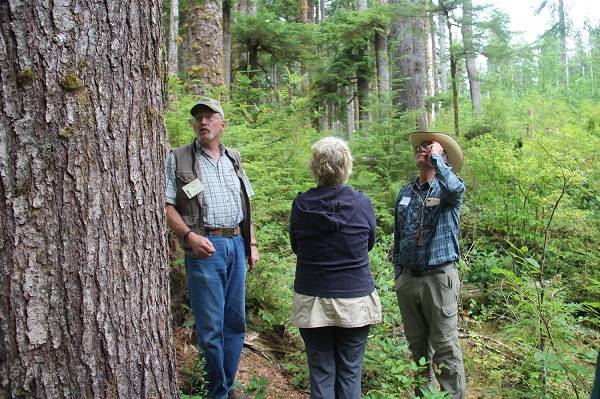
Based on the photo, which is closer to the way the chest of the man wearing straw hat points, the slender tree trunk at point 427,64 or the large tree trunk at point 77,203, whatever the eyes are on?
the large tree trunk

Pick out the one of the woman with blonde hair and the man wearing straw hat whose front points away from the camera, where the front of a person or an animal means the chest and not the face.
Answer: the woman with blonde hair

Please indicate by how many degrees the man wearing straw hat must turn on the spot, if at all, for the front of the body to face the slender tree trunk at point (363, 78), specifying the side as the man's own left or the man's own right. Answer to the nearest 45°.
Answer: approximately 135° to the man's own right

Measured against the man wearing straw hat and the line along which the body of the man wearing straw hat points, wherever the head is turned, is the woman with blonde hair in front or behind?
in front

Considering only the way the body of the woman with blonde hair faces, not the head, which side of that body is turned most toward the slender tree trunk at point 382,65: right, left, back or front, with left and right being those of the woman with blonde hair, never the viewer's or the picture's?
front

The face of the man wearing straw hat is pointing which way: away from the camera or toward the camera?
toward the camera

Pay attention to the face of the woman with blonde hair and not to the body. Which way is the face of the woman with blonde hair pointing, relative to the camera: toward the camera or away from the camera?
away from the camera

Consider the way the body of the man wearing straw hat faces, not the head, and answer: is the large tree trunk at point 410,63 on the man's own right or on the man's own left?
on the man's own right

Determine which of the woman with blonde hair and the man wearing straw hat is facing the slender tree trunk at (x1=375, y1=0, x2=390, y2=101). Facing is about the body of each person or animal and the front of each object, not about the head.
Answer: the woman with blonde hair

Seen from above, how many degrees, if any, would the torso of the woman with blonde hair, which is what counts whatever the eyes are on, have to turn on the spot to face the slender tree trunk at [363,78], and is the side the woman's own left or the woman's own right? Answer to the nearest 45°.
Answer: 0° — they already face it

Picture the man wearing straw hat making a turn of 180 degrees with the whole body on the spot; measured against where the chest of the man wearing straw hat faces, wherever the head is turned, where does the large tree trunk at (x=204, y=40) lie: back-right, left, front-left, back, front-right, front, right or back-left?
left

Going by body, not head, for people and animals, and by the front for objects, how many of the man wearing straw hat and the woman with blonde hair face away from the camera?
1

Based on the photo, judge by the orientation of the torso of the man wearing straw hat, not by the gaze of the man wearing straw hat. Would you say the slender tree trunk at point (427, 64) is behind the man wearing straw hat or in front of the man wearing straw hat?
behind

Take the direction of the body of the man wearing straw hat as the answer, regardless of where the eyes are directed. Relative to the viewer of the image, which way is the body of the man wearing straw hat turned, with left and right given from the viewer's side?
facing the viewer and to the left of the viewer

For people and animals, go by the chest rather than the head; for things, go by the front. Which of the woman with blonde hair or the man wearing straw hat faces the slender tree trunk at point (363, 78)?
the woman with blonde hair

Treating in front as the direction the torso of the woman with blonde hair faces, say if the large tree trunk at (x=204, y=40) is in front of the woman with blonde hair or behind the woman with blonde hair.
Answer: in front

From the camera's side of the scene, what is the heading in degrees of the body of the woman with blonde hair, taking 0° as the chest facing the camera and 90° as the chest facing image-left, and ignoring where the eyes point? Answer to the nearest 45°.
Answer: approximately 180°
